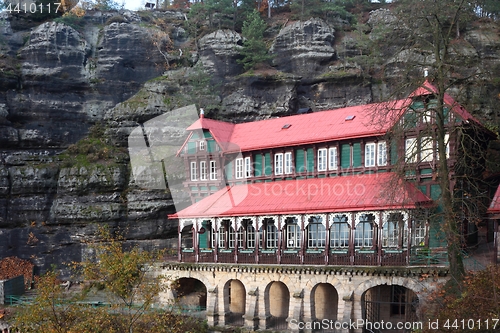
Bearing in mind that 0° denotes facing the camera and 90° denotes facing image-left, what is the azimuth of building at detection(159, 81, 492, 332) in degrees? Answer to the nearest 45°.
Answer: approximately 0°
